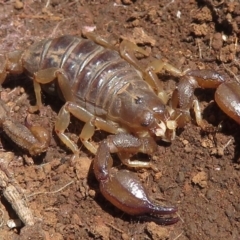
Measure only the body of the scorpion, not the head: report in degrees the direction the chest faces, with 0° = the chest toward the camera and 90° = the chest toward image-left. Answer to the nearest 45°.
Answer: approximately 315°
